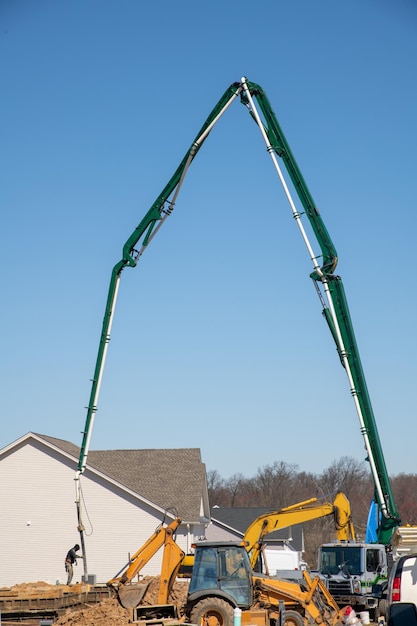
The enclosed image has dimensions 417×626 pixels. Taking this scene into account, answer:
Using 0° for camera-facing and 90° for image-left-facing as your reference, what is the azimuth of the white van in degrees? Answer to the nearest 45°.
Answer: approximately 180°

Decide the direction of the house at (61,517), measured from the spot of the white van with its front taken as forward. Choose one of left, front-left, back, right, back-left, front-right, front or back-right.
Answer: front-left

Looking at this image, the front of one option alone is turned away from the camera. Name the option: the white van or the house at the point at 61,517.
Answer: the white van
